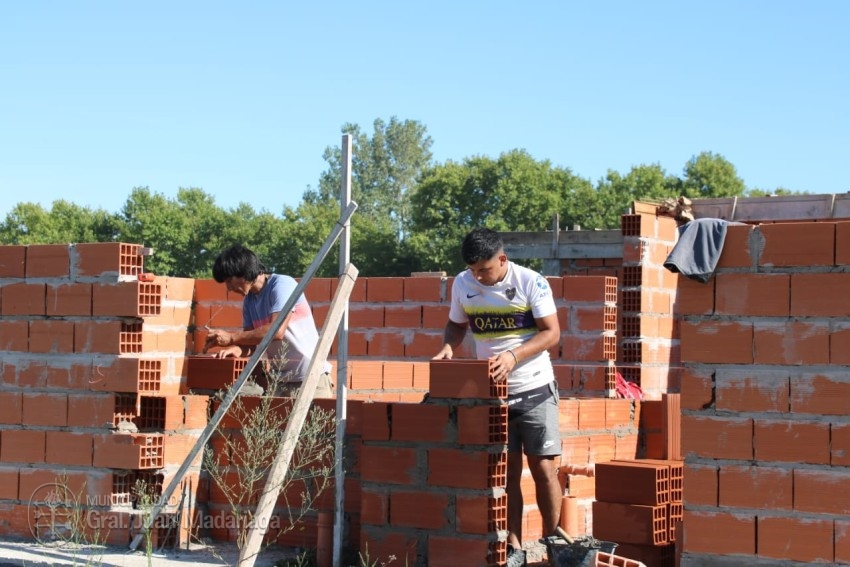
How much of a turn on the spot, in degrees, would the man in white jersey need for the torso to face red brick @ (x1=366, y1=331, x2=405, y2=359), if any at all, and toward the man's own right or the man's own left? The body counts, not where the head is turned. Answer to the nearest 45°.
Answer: approximately 135° to the man's own right

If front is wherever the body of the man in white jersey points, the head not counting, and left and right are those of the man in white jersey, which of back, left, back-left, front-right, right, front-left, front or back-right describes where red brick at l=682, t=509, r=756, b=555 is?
left

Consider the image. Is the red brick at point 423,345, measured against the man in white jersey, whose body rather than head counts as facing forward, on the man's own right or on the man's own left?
on the man's own right

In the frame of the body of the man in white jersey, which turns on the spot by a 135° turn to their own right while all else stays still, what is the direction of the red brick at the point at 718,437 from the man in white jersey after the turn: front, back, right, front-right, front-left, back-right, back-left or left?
back-right

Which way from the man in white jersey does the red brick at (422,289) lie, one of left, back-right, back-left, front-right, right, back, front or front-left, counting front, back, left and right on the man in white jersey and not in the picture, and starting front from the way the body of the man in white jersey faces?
back-right

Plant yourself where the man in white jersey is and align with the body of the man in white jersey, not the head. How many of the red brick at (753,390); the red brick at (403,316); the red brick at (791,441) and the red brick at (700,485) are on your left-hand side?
3

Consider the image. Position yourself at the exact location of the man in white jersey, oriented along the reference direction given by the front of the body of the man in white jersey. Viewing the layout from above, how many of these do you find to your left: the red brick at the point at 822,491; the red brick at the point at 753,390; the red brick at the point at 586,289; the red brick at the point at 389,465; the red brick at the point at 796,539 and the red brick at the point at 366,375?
3

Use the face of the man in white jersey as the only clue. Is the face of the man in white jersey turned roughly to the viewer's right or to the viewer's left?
to the viewer's left

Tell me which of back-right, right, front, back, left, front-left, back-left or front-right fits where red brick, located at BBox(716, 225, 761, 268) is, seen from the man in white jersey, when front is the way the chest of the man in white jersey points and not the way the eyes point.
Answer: left

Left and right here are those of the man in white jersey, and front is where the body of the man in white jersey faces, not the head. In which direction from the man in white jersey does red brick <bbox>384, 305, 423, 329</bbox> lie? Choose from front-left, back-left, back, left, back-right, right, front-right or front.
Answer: back-right

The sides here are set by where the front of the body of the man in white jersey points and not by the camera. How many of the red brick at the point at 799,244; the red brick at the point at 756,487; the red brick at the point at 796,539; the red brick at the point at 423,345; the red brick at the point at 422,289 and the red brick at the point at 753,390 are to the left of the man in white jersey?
4

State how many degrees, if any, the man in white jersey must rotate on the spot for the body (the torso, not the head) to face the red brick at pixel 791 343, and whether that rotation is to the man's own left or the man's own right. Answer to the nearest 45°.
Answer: approximately 90° to the man's own left

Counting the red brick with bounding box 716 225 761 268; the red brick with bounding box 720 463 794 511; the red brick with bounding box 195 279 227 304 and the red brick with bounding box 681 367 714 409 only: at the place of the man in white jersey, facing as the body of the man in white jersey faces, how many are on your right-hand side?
1

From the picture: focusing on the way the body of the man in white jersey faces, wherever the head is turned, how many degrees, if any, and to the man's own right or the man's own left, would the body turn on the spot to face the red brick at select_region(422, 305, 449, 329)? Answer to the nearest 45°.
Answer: approximately 135° to the man's own right

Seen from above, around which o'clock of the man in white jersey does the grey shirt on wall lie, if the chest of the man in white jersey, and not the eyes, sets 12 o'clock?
The grey shirt on wall is roughly at 9 o'clock from the man in white jersey.

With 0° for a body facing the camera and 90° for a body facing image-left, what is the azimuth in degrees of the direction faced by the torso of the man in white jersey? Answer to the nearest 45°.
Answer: approximately 45°
